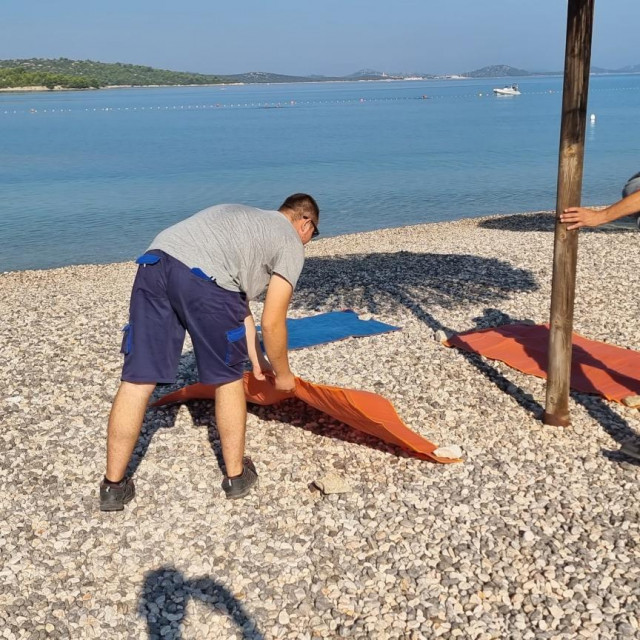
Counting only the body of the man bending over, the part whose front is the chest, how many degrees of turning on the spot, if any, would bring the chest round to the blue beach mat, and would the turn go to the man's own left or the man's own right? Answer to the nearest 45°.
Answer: approximately 45° to the man's own left

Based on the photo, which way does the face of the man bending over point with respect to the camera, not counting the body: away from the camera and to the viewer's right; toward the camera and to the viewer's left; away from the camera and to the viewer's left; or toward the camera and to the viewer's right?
away from the camera and to the viewer's right

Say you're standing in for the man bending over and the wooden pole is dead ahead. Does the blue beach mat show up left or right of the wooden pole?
left

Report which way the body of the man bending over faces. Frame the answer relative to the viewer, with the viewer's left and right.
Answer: facing away from the viewer and to the right of the viewer

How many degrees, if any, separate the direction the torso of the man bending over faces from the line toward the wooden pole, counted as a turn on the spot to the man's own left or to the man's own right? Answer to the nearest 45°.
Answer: approximately 45° to the man's own right

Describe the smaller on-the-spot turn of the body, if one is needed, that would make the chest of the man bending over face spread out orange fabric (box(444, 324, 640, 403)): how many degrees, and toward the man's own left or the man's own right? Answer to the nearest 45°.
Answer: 0° — they already face it
